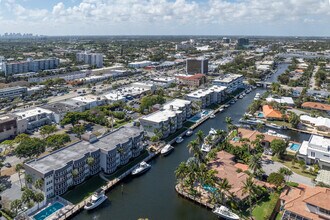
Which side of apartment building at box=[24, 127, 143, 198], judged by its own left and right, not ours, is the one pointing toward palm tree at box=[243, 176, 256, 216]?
front

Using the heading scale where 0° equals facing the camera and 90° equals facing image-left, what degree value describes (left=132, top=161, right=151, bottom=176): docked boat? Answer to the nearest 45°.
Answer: approximately 45°

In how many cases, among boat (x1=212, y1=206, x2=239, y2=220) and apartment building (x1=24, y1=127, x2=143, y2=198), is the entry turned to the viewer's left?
0

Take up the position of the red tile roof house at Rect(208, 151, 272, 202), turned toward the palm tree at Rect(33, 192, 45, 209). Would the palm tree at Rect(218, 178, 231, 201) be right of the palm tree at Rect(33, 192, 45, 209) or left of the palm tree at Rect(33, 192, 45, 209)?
left

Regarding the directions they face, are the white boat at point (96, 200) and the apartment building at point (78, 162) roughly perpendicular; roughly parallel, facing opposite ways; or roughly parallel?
roughly perpendicular

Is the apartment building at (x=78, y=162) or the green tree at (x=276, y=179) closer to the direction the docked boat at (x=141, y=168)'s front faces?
the apartment building

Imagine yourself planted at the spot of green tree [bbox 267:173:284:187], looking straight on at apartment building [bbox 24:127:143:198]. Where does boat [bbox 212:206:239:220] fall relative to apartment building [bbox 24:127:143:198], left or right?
left

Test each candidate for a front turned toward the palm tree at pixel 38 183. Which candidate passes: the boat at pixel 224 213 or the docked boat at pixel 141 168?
the docked boat

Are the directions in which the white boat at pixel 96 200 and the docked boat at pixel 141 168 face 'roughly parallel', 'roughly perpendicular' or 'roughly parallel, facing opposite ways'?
roughly parallel

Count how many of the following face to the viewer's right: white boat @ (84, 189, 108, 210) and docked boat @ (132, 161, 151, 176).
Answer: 0

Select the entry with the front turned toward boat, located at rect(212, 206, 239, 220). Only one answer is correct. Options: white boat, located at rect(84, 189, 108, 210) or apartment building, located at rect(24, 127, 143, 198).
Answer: the apartment building
